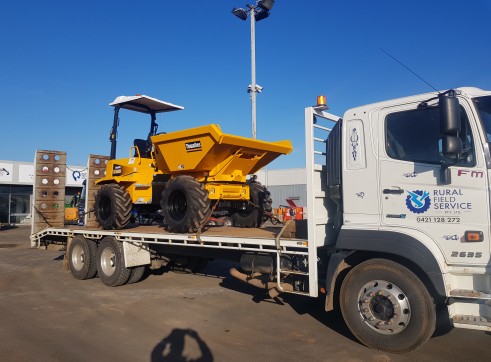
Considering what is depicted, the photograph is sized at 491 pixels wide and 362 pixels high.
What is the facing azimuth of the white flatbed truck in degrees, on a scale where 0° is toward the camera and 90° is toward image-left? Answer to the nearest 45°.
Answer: approximately 315°

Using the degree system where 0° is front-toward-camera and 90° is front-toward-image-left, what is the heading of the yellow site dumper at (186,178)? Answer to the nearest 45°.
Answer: approximately 315°

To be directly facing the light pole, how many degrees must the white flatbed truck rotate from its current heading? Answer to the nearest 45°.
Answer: approximately 135° to its left
